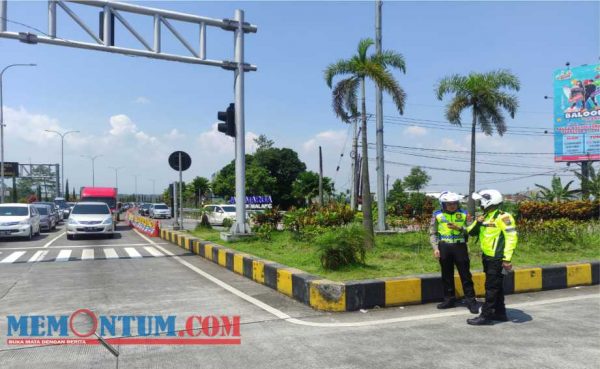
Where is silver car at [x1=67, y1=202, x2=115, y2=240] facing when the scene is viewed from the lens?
facing the viewer

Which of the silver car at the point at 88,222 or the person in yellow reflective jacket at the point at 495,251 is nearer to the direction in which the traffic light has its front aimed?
the silver car

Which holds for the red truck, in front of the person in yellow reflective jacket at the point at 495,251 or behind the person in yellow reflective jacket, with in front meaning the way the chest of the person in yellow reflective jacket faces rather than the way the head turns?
in front

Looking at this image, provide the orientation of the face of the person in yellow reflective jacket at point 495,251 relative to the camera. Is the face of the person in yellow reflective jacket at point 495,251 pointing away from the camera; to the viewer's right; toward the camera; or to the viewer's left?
to the viewer's left

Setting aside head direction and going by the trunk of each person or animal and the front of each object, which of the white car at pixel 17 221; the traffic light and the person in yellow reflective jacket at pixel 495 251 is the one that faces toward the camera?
the white car

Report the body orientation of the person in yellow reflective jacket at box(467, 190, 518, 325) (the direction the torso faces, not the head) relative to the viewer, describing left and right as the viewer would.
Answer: facing to the left of the viewer

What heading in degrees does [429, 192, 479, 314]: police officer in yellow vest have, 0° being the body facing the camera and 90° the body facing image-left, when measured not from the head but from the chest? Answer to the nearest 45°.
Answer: approximately 0°

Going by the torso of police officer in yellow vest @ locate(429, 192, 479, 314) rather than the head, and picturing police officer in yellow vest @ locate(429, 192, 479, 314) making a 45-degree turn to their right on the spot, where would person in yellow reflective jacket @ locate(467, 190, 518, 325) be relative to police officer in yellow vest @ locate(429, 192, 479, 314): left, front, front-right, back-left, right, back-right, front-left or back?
left

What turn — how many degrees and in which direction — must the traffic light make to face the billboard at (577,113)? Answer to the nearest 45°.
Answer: approximately 135° to its right

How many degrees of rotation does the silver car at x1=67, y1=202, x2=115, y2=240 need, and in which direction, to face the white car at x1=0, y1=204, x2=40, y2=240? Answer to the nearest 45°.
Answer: approximately 90° to its right

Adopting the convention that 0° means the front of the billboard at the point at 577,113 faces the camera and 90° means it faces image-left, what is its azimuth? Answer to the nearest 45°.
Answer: approximately 45°

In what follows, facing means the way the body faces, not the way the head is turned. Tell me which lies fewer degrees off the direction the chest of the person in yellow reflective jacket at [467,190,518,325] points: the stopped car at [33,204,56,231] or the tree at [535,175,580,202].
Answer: the stopped car
